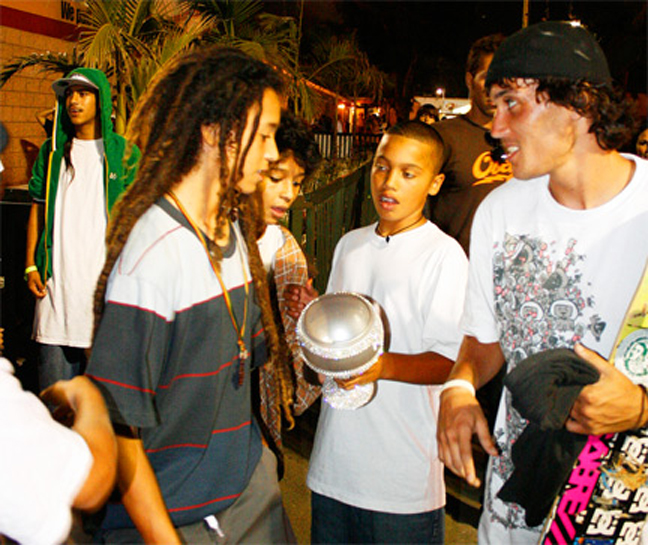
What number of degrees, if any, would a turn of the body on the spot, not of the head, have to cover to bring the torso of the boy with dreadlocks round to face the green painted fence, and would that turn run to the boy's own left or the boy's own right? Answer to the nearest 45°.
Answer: approximately 90° to the boy's own left

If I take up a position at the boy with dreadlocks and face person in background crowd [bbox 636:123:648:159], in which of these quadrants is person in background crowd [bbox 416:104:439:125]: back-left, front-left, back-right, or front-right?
front-left

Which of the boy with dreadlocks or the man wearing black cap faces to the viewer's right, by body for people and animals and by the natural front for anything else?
the boy with dreadlocks

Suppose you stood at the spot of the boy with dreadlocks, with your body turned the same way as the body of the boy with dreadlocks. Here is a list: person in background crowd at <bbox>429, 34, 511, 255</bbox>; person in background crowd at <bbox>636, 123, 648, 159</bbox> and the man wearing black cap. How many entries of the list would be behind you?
0

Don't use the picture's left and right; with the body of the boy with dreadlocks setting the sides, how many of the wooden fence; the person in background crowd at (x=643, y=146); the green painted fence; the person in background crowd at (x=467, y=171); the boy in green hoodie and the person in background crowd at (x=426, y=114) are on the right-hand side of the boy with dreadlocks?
0

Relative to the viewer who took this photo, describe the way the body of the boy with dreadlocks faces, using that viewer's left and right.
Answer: facing to the right of the viewer

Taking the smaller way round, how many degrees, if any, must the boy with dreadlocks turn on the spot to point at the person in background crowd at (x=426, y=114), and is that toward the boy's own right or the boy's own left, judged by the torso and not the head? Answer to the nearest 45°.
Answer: approximately 45° to the boy's own left

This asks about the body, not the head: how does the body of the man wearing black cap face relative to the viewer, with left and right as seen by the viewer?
facing the viewer and to the left of the viewer

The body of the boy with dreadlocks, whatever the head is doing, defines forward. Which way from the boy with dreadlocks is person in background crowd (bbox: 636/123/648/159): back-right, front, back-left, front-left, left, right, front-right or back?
front-left

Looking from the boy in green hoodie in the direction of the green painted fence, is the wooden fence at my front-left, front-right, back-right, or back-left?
front-left

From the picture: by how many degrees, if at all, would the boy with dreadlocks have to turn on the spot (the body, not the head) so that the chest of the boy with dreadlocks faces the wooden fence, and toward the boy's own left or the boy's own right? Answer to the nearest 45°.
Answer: approximately 90° to the boy's own left

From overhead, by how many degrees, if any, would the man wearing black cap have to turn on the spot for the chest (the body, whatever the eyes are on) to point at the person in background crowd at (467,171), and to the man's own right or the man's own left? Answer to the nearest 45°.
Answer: approximately 135° to the man's own right

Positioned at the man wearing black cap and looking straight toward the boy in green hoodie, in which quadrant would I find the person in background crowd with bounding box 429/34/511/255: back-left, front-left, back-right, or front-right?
front-right

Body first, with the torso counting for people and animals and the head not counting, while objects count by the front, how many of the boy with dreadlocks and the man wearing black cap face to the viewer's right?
1

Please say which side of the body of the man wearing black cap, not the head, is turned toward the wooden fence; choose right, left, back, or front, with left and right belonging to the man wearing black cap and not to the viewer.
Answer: right

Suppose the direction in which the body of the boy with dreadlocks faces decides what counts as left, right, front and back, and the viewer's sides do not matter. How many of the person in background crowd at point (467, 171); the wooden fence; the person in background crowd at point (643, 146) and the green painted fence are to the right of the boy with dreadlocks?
0

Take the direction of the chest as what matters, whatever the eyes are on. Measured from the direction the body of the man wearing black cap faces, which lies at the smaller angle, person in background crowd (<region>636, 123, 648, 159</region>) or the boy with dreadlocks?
the boy with dreadlocks

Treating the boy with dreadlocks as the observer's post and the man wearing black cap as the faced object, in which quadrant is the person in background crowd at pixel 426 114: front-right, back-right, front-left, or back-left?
front-left

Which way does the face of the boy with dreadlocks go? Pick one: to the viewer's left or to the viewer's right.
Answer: to the viewer's right

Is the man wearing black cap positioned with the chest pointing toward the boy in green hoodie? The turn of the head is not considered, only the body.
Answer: no
